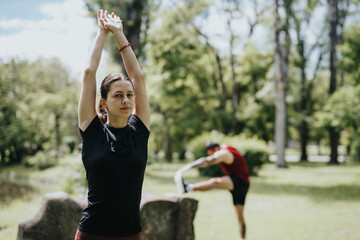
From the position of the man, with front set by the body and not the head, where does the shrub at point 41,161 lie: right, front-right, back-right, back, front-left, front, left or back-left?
front-right

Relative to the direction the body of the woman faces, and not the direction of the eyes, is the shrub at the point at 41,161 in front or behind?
behind

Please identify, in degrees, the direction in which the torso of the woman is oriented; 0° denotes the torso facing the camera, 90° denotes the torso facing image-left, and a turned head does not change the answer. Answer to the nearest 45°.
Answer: approximately 0°

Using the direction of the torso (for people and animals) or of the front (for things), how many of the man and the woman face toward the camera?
1

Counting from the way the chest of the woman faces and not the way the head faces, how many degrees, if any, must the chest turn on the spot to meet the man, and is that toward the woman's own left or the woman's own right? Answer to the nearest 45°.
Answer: approximately 135° to the woman's own left

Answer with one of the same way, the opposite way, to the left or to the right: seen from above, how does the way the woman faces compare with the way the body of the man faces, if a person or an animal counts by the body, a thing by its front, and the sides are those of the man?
to the left

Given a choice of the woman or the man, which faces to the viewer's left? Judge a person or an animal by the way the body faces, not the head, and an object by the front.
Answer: the man

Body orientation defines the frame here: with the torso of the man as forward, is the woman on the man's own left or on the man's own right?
on the man's own left

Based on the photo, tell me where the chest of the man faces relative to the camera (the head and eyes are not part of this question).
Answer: to the viewer's left
